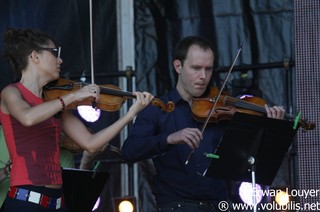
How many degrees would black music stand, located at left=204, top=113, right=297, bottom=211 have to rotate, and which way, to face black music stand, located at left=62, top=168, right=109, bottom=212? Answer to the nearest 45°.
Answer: approximately 45° to its left

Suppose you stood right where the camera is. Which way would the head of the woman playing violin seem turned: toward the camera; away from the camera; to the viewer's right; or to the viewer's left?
to the viewer's right

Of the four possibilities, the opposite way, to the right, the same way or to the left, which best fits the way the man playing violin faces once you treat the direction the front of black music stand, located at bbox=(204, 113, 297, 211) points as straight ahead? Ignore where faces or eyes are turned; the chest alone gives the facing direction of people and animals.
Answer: the opposite way

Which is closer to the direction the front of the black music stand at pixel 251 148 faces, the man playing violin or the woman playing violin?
the man playing violin

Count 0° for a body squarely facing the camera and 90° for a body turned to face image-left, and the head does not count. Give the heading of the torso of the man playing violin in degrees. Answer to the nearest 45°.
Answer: approximately 315°

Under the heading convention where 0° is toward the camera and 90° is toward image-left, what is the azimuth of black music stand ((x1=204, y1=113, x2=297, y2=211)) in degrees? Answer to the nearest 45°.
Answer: approximately 135°

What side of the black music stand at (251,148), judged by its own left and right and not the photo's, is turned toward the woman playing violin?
left

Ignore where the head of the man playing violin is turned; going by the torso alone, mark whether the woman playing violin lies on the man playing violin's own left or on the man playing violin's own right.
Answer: on the man playing violin's own right
